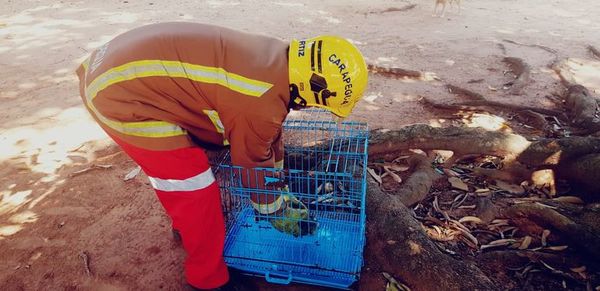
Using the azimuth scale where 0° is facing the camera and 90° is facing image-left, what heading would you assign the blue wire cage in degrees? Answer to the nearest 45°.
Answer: approximately 0°

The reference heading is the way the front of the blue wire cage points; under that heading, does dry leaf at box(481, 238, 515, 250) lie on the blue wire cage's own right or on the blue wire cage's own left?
on the blue wire cage's own left

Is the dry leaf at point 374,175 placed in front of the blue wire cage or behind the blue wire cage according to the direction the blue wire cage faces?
behind

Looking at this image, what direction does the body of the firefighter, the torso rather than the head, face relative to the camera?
to the viewer's right

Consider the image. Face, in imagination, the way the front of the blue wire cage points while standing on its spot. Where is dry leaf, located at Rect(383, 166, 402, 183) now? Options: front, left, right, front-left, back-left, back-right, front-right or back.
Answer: back-left

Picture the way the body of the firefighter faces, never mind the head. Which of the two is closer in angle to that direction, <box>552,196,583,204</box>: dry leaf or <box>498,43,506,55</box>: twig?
the dry leaf

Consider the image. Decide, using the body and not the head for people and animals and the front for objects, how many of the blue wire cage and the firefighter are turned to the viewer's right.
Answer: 1

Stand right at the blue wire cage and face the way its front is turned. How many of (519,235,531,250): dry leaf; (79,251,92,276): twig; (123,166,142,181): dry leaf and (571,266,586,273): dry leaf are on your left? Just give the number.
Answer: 2

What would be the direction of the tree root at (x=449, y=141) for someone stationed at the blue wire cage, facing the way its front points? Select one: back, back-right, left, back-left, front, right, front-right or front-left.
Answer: back-left

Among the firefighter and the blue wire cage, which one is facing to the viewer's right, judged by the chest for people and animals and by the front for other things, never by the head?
the firefighter

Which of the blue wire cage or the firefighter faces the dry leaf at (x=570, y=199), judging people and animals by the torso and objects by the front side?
the firefighter

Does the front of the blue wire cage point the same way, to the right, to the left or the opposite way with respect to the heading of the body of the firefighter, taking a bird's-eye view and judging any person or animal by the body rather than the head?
to the right

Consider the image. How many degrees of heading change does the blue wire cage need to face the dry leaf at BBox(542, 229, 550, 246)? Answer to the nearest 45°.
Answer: approximately 90° to its left
